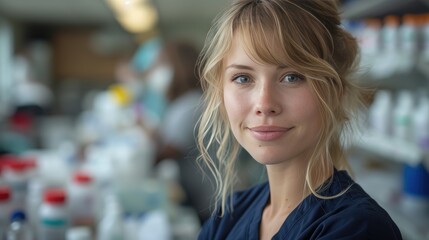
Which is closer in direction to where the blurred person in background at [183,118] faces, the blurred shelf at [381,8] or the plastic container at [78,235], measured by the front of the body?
the plastic container

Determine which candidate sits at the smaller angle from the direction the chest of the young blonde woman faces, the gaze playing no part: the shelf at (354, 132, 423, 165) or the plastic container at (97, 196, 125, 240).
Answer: the plastic container

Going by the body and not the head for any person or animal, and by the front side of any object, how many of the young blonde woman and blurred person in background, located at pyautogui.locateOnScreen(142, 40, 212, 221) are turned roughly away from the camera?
0

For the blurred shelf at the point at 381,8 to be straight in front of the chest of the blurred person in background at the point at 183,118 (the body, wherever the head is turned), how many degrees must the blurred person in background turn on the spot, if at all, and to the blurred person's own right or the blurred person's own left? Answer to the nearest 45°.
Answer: approximately 135° to the blurred person's own left

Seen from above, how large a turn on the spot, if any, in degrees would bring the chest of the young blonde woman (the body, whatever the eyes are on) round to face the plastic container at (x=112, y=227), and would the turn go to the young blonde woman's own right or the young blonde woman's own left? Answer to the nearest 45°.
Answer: approximately 90° to the young blonde woman's own right

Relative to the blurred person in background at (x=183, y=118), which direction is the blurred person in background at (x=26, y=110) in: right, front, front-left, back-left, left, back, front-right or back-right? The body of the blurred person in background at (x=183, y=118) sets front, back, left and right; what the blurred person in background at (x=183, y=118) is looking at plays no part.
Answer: front-right

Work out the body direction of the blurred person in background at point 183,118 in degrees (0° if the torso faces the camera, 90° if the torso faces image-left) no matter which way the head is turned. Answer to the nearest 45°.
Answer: approximately 90°

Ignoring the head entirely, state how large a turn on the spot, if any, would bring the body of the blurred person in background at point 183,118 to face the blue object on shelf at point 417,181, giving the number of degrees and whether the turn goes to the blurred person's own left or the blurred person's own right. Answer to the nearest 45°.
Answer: approximately 135° to the blurred person's own left
